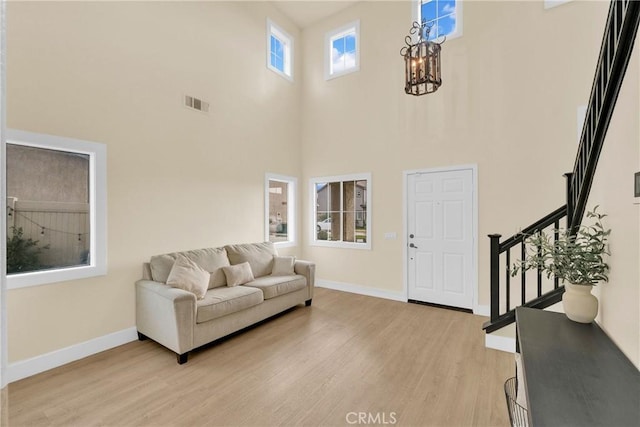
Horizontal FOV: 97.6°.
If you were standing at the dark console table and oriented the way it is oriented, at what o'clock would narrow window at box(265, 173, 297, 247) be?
The narrow window is roughly at 1 o'clock from the dark console table.

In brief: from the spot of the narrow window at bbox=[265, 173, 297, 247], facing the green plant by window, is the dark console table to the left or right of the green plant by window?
left

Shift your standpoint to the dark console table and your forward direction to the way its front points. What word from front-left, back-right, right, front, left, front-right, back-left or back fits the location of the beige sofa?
front

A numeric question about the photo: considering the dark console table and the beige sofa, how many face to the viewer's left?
1

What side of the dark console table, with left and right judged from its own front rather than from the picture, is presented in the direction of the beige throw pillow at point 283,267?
front

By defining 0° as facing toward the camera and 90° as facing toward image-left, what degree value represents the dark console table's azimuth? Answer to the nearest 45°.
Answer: approximately 90°

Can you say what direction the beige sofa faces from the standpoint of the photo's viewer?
facing the viewer and to the right of the viewer

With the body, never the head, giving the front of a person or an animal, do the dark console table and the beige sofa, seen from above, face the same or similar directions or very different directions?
very different directions

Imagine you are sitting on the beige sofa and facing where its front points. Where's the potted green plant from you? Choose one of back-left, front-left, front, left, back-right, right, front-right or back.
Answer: front

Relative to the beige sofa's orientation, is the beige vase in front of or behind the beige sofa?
in front
